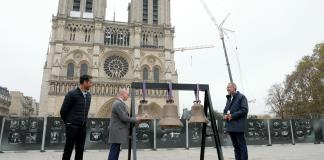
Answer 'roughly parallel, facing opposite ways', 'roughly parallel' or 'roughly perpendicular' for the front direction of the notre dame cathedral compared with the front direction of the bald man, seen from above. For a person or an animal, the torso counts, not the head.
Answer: roughly perpendicular

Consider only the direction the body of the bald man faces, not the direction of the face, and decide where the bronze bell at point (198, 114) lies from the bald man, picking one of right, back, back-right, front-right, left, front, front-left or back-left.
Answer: front

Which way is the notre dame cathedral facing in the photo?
toward the camera

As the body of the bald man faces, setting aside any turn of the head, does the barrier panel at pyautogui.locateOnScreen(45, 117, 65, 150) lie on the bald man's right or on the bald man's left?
on the bald man's left

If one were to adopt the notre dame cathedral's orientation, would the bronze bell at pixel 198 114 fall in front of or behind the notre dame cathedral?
in front

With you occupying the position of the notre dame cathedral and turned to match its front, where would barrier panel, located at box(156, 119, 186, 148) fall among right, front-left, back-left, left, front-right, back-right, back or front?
front

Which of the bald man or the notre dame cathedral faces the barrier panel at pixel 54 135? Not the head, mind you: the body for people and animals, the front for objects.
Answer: the notre dame cathedral

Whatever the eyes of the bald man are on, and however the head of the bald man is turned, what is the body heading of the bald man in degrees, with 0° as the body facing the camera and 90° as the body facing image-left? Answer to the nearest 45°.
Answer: approximately 270°

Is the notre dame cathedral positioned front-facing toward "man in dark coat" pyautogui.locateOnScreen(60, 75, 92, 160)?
yes

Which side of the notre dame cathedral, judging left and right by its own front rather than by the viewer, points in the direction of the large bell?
front

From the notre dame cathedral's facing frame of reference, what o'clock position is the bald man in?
The bald man is roughly at 12 o'clock from the notre dame cathedral.

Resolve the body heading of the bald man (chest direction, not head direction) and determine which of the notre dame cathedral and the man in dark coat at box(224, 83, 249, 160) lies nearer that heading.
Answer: the man in dark coat

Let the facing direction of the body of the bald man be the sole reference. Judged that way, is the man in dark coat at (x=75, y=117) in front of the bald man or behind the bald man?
behind

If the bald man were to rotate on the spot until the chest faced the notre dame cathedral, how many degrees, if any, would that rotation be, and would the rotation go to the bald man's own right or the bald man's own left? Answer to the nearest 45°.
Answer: approximately 90° to the bald man's own left

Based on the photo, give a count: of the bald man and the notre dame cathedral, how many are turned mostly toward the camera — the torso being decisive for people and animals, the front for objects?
1

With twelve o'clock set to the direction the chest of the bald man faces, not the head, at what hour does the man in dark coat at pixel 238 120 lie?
The man in dark coat is roughly at 12 o'clock from the bald man.

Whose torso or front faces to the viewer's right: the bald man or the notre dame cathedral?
the bald man
